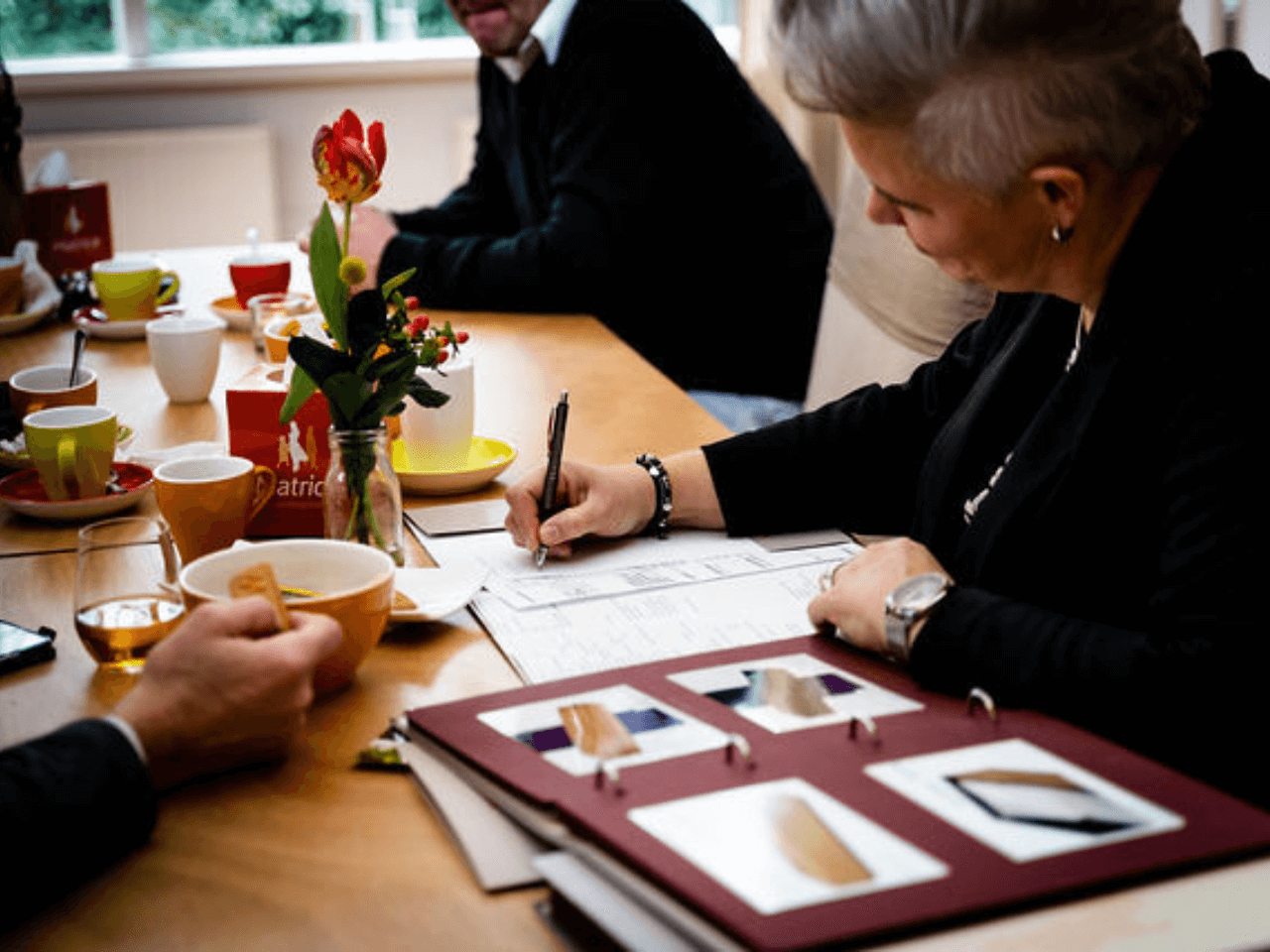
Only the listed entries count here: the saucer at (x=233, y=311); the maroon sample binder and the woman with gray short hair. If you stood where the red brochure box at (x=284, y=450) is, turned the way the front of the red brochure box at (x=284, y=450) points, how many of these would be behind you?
1

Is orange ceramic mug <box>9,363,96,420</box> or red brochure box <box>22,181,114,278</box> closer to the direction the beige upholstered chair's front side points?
the orange ceramic mug

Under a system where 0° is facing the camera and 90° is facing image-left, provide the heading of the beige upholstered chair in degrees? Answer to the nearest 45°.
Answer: approximately 45°

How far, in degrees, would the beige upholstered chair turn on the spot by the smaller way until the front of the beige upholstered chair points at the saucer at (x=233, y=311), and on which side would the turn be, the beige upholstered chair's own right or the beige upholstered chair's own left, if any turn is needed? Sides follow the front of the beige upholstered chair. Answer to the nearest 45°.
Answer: approximately 45° to the beige upholstered chair's own right

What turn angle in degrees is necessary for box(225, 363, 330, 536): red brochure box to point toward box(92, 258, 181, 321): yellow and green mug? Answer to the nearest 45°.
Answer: approximately 180°

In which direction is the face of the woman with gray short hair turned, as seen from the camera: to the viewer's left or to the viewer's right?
to the viewer's left

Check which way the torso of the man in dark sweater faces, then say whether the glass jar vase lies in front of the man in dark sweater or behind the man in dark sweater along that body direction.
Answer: in front
